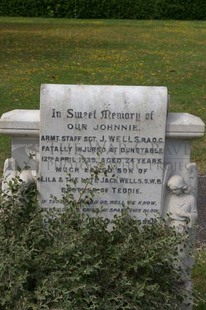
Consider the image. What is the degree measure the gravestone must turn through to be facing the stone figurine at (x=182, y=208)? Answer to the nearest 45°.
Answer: approximately 90° to its left

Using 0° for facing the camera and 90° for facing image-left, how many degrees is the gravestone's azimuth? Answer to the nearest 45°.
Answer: approximately 0°
